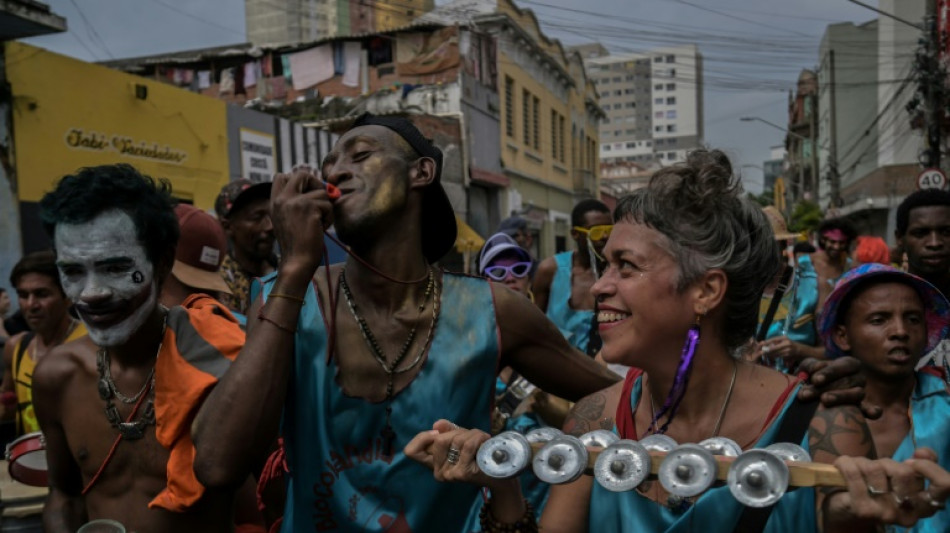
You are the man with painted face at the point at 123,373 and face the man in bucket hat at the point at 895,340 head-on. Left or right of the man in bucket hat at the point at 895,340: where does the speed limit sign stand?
left

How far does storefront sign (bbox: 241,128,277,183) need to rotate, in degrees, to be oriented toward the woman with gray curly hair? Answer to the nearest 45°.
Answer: approximately 45° to its right

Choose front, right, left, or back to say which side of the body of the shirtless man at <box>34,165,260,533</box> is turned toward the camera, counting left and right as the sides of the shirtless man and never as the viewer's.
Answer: front

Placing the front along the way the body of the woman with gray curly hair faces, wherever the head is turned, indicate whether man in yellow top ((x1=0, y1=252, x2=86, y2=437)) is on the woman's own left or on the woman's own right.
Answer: on the woman's own right

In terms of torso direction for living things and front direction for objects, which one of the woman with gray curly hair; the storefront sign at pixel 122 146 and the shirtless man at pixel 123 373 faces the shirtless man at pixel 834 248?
the storefront sign

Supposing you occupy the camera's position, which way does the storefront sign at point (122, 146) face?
facing the viewer and to the right of the viewer

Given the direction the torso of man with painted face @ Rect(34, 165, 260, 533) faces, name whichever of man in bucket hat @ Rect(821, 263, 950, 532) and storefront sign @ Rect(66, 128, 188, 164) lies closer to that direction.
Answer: the man in bucket hat

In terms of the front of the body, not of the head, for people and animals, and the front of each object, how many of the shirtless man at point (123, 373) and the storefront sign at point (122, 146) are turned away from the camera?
0

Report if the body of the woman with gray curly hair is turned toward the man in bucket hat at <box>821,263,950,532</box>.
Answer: no

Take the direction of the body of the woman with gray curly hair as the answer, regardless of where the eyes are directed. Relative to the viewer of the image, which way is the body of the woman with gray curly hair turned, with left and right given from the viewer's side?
facing the viewer and to the left of the viewer

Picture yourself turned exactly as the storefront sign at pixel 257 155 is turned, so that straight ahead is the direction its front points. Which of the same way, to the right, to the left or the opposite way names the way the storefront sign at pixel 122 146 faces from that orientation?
the same way

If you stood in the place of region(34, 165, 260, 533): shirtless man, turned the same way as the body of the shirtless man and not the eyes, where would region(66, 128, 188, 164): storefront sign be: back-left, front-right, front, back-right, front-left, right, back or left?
back

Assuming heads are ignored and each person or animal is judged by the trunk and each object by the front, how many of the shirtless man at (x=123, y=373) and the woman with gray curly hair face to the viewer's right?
0

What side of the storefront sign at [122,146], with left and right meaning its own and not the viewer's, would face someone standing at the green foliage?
left

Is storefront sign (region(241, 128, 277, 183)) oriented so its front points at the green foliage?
no

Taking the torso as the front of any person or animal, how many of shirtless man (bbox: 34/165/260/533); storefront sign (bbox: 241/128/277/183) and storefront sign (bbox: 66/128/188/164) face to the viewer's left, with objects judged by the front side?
0

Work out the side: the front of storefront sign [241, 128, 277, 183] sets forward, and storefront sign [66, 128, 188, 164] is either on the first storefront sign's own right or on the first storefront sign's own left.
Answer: on the first storefront sign's own right

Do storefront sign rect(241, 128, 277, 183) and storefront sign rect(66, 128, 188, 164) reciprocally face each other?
no
